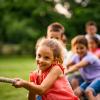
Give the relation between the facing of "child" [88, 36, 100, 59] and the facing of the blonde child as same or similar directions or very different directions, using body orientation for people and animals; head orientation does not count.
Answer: same or similar directions

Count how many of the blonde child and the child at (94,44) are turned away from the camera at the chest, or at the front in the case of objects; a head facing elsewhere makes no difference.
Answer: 0

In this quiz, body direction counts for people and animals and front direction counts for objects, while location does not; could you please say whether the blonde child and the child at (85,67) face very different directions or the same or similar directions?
same or similar directions

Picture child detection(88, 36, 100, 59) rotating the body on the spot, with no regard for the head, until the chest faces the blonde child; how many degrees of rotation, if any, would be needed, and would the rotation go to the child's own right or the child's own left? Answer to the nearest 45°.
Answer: approximately 45° to the child's own left

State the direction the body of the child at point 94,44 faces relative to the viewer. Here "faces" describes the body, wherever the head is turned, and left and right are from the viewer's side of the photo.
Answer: facing the viewer and to the left of the viewer

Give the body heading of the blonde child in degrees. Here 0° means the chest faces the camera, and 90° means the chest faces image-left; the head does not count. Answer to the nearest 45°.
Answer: approximately 45°

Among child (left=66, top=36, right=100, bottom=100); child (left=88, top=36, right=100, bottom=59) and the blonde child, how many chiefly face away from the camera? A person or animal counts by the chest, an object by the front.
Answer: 0

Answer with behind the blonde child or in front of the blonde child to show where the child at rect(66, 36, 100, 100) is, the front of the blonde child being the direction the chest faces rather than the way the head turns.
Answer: behind

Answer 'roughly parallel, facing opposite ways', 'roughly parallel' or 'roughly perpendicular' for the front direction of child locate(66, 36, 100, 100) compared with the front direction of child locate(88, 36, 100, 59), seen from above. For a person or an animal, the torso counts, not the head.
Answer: roughly parallel

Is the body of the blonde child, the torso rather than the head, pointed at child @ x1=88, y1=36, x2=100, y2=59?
no

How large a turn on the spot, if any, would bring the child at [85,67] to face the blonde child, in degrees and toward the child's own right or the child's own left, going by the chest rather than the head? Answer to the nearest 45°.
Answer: approximately 45° to the child's own left
